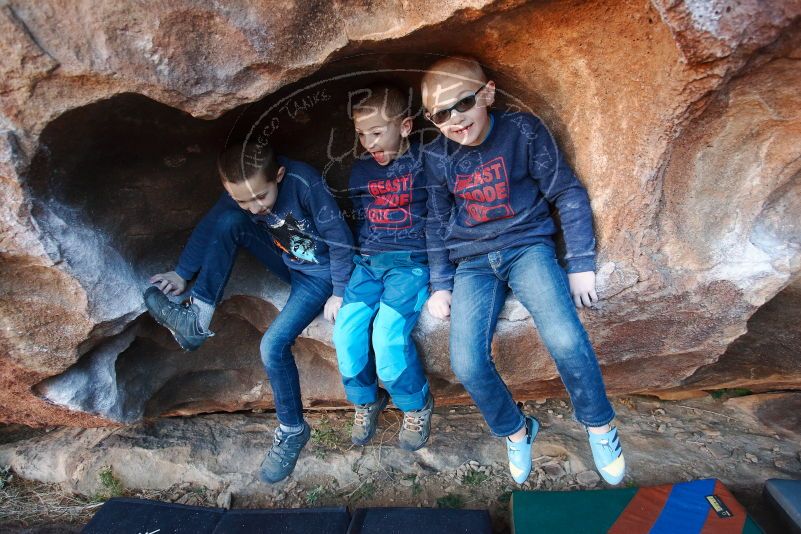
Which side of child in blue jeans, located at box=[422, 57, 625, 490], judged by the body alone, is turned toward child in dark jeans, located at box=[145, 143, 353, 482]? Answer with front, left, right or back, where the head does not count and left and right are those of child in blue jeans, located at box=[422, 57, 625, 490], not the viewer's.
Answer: right

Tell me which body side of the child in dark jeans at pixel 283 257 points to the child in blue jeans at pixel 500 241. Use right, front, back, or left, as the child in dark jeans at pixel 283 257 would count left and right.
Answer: left
